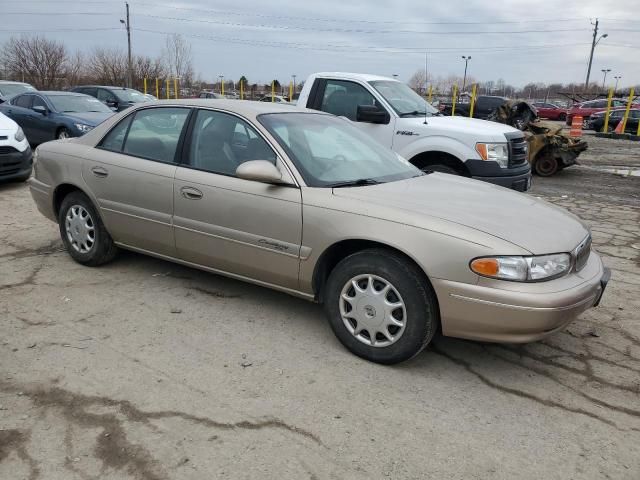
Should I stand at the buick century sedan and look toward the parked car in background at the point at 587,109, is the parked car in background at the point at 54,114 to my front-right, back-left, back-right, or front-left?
front-left

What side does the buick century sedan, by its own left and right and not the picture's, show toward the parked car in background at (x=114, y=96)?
back

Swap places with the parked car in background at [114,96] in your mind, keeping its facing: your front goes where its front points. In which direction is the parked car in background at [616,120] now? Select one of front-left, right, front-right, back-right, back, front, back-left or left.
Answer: front-left

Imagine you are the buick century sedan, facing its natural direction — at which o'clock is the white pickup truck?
The white pickup truck is roughly at 8 o'clock from the buick century sedan.

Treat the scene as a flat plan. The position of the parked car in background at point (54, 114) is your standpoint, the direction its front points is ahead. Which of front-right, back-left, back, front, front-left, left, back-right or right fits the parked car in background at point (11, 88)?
back-left

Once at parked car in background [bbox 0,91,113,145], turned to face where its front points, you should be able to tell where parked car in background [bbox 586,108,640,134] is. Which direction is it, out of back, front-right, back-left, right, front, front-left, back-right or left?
front-left

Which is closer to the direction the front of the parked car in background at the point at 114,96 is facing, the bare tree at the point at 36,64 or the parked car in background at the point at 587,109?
the parked car in background

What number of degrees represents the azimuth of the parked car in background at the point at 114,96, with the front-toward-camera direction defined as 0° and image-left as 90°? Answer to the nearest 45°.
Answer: approximately 315°

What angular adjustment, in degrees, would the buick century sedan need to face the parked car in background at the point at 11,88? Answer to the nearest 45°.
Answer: approximately 180°

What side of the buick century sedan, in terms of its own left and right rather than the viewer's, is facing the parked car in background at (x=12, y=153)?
back

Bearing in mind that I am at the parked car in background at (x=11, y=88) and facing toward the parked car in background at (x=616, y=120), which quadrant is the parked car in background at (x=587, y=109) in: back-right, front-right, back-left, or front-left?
front-left

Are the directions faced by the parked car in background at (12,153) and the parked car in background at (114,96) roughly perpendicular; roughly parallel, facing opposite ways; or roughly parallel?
roughly parallel

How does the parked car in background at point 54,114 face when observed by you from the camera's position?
facing the viewer and to the right of the viewer

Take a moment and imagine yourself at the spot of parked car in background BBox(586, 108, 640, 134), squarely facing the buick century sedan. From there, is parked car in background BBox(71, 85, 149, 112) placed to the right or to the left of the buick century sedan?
right

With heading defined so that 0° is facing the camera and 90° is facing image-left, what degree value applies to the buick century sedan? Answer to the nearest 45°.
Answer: approximately 315°

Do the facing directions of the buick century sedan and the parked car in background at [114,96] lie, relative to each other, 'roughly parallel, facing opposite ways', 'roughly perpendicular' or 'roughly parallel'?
roughly parallel
